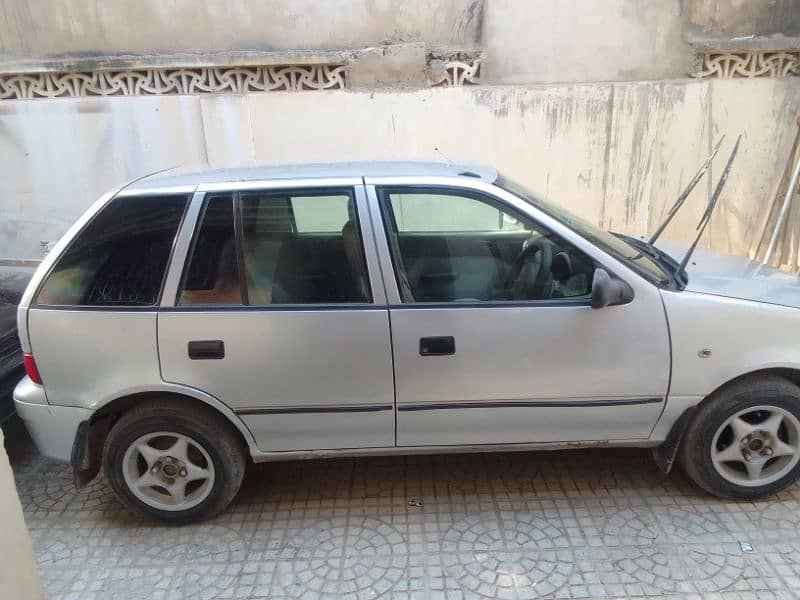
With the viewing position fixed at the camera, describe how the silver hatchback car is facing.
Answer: facing to the right of the viewer
